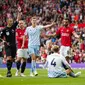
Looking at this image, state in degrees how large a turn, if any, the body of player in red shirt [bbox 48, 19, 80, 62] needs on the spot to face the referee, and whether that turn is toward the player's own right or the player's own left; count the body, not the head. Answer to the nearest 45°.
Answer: approximately 45° to the player's own right

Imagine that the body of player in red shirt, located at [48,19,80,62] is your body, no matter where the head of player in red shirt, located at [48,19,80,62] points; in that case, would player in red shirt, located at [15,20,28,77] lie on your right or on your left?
on your right

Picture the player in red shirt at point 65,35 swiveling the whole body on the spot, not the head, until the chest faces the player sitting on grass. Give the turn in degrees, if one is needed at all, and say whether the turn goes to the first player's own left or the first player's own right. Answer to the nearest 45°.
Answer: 0° — they already face them

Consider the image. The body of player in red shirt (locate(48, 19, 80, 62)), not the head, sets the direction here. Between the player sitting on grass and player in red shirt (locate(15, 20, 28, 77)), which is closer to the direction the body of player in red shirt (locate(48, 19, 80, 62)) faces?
the player sitting on grass

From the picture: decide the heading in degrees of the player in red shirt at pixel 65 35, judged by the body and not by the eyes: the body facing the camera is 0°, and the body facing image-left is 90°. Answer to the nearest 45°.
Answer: approximately 0°
